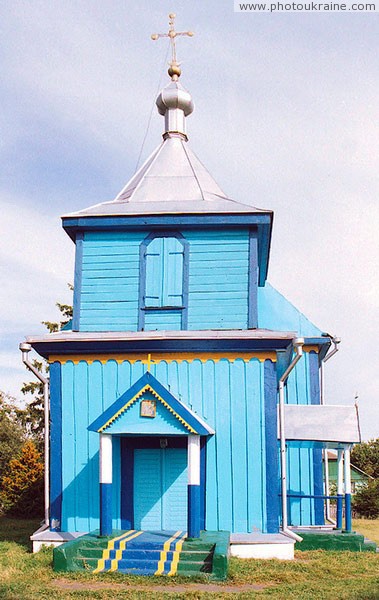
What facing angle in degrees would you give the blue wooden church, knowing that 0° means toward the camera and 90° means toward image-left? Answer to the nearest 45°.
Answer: approximately 0°

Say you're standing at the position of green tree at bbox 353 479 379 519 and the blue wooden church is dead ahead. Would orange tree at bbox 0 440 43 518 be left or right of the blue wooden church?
right

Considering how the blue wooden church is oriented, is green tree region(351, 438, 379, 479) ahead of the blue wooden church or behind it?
behind

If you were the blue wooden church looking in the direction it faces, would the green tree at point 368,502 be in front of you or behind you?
behind

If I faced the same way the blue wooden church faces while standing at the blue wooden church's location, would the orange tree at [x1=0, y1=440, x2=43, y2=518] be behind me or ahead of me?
behind
